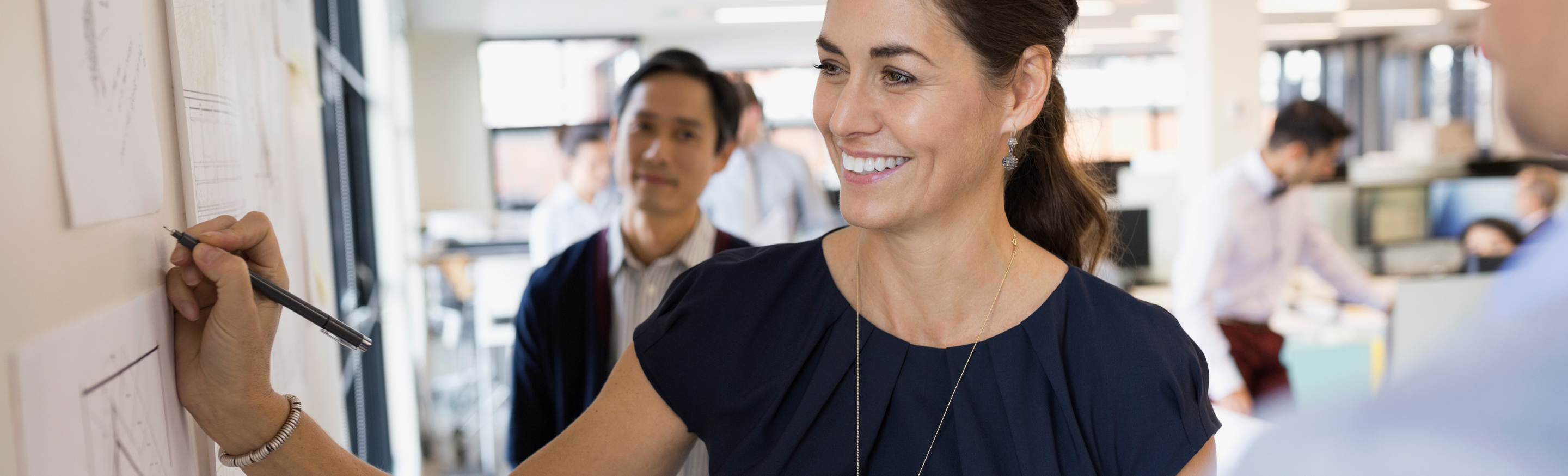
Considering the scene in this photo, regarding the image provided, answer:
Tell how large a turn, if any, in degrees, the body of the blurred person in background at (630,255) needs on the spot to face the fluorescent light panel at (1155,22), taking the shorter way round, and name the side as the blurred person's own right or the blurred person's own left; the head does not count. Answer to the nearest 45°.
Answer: approximately 135° to the blurred person's own left

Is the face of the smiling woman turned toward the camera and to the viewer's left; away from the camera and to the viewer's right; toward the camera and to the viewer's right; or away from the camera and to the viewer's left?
toward the camera and to the viewer's left

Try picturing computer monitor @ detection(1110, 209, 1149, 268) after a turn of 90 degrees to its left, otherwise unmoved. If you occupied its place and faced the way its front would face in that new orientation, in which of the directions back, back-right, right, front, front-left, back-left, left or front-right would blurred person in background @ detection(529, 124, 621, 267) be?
back-right

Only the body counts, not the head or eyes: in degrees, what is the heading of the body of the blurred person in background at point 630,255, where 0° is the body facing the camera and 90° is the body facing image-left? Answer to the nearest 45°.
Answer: approximately 0°

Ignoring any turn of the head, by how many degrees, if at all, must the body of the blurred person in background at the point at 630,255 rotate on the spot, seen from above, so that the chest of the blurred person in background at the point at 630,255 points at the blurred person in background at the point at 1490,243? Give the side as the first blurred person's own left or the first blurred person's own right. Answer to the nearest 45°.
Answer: approximately 135° to the first blurred person's own left

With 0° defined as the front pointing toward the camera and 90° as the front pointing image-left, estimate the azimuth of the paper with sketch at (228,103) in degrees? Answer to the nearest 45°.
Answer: approximately 315°

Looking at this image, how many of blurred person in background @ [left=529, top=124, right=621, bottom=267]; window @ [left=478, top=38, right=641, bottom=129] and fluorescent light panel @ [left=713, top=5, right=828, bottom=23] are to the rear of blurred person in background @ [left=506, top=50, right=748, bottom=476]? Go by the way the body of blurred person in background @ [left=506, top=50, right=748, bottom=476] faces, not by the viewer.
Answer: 3

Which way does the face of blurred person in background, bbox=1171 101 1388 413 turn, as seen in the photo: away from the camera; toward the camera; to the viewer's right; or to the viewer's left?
to the viewer's right

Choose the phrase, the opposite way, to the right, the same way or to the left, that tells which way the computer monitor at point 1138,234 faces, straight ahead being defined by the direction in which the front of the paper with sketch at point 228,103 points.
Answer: to the right
